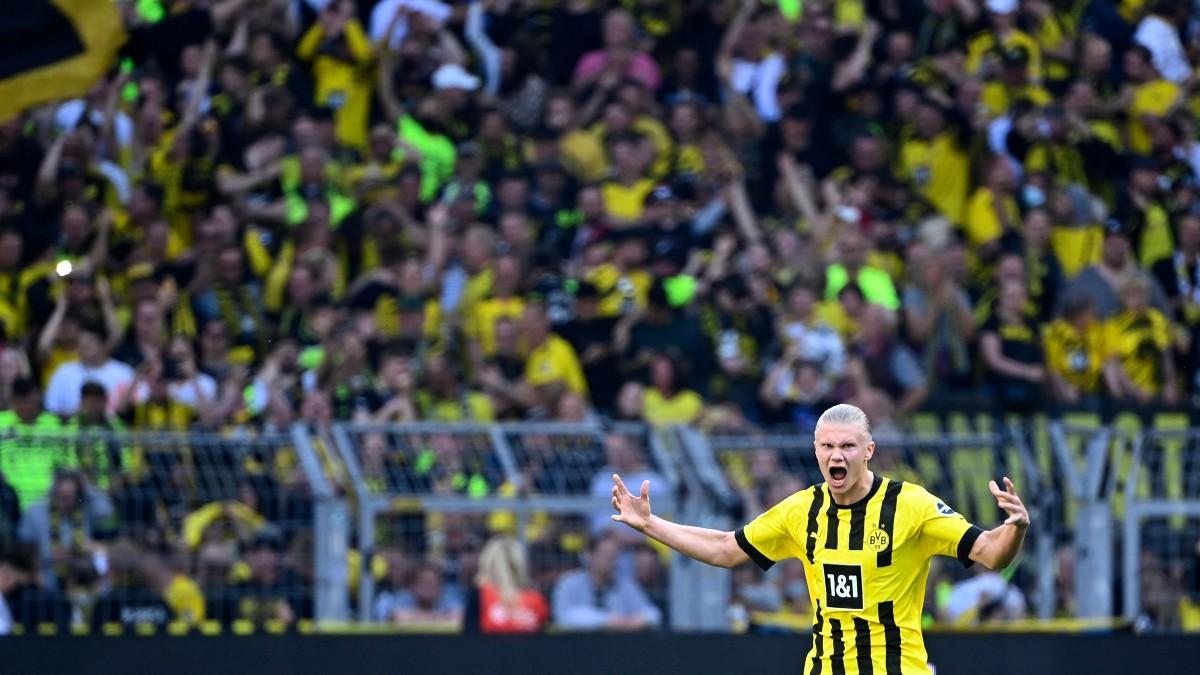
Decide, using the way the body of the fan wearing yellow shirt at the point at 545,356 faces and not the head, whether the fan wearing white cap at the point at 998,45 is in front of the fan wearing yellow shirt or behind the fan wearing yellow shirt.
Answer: behind

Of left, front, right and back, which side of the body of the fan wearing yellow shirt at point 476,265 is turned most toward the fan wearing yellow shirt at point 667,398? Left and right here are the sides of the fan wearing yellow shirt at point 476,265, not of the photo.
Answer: left

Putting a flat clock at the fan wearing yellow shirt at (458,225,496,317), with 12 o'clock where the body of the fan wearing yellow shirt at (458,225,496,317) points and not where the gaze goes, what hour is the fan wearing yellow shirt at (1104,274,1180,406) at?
the fan wearing yellow shirt at (1104,274,1180,406) is roughly at 8 o'clock from the fan wearing yellow shirt at (458,225,496,317).

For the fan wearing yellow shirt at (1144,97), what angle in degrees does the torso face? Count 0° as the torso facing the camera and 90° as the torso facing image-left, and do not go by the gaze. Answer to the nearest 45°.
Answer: approximately 45°

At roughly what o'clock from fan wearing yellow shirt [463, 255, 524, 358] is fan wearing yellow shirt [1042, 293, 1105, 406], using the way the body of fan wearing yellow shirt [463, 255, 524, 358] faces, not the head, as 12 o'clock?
fan wearing yellow shirt [1042, 293, 1105, 406] is roughly at 9 o'clock from fan wearing yellow shirt [463, 255, 524, 358].

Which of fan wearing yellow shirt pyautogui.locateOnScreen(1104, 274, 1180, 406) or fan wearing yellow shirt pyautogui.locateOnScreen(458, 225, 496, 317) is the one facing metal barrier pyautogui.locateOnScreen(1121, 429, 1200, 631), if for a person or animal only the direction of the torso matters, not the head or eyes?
fan wearing yellow shirt pyautogui.locateOnScreen(1104, 274, 1180, 406)

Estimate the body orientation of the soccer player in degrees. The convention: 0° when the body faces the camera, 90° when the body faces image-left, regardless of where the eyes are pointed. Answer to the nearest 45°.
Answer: approximately 0°

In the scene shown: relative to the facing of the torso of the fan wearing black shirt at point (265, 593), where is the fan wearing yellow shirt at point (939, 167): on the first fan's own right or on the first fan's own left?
on the first fan's own left

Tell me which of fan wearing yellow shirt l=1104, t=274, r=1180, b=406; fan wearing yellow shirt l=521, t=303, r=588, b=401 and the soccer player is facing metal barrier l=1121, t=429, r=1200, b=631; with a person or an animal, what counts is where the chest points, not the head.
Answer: fan wearing yellow shirt l=1104, t=274, r=1180, b=406
